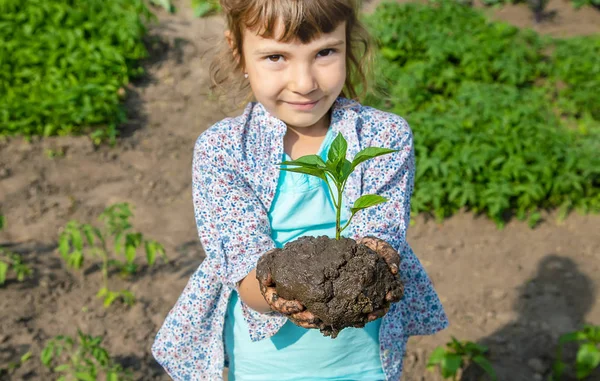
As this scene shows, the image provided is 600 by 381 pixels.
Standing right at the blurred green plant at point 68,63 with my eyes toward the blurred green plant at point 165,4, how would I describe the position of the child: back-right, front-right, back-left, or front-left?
back-right

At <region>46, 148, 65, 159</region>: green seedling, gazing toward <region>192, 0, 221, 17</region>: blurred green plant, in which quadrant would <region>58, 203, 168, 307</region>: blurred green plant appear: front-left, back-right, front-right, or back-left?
back-right

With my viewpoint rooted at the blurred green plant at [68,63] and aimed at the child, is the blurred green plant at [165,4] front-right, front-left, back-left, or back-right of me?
back-left

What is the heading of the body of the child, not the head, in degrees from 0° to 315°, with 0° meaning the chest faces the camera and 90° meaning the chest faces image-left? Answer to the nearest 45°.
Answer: approximately 0°

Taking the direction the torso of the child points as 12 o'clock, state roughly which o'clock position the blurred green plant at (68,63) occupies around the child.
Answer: The blurred green plant is roughly at 5 o'clock from the child.

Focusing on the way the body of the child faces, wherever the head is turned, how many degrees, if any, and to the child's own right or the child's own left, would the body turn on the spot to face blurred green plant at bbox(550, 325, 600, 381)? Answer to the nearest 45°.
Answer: approximately 135° to the child's own left

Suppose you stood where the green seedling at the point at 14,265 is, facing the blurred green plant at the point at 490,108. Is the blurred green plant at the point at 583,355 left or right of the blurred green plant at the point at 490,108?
right

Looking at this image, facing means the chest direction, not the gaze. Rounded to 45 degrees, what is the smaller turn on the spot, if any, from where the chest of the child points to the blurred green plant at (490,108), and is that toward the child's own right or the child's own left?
approximately 135° to the child's own left

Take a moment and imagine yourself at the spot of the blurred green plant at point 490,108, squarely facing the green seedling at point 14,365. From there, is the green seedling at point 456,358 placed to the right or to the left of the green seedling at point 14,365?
left

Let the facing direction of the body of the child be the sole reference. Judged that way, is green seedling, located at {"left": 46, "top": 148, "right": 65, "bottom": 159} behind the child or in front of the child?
behind

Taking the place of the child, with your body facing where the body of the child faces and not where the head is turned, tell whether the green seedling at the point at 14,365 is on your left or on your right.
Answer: on your right

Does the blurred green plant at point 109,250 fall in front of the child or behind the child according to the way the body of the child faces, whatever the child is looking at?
behind

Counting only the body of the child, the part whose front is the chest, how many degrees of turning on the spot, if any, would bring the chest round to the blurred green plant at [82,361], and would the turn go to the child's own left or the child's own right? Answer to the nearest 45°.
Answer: approximately 135° to the child's own right
